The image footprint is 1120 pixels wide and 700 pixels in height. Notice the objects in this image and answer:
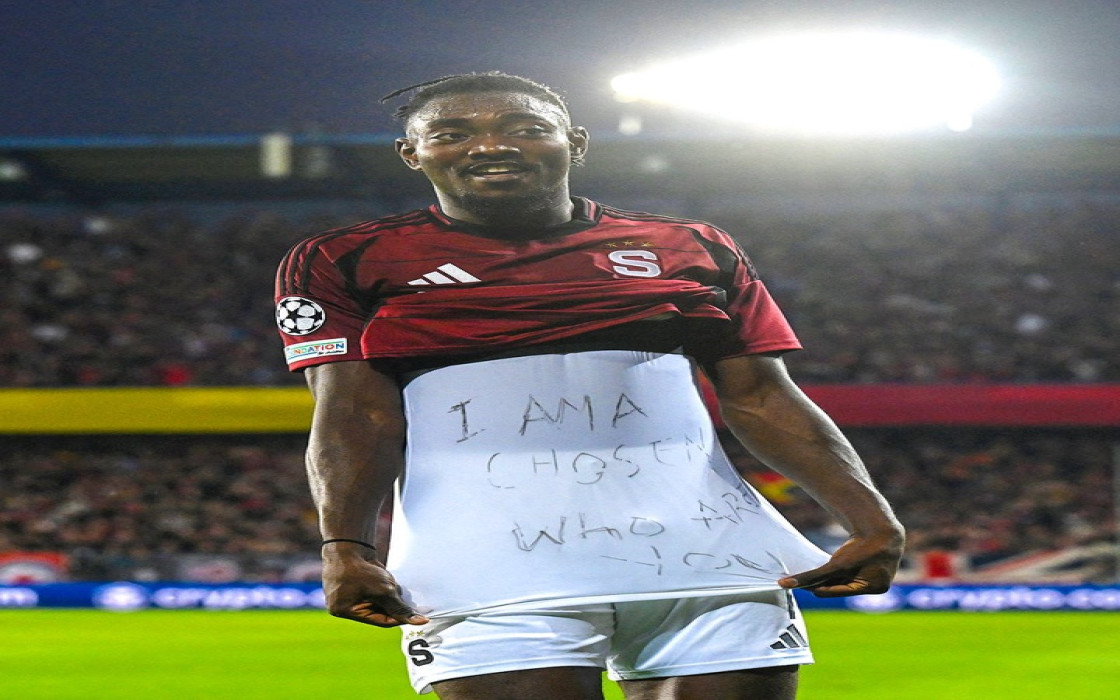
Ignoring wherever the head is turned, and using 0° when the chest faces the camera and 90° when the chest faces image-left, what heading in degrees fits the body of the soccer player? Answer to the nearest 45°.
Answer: approximately 0°

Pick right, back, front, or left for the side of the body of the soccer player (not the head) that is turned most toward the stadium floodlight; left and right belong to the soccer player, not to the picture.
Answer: back
